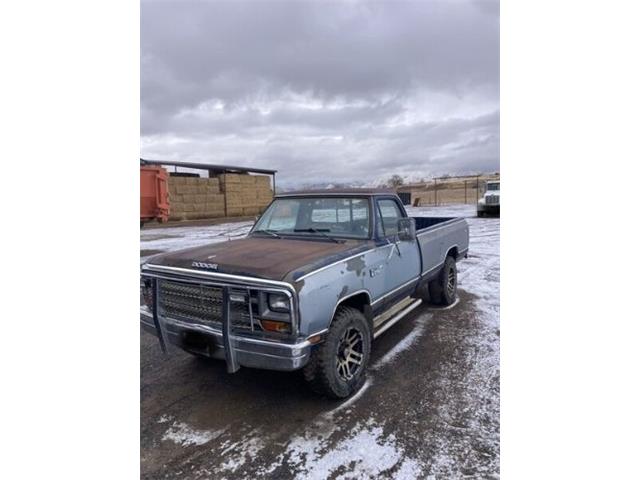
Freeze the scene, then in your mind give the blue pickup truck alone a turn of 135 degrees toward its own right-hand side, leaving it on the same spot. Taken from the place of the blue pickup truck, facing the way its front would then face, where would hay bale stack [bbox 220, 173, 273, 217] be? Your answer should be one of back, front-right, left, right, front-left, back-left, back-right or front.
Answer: front

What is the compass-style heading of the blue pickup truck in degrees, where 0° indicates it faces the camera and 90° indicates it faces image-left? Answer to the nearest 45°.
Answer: approximately 45°

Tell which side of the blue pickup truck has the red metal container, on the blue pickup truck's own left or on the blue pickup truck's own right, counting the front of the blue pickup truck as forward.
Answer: on the blue pickup truck's own right
